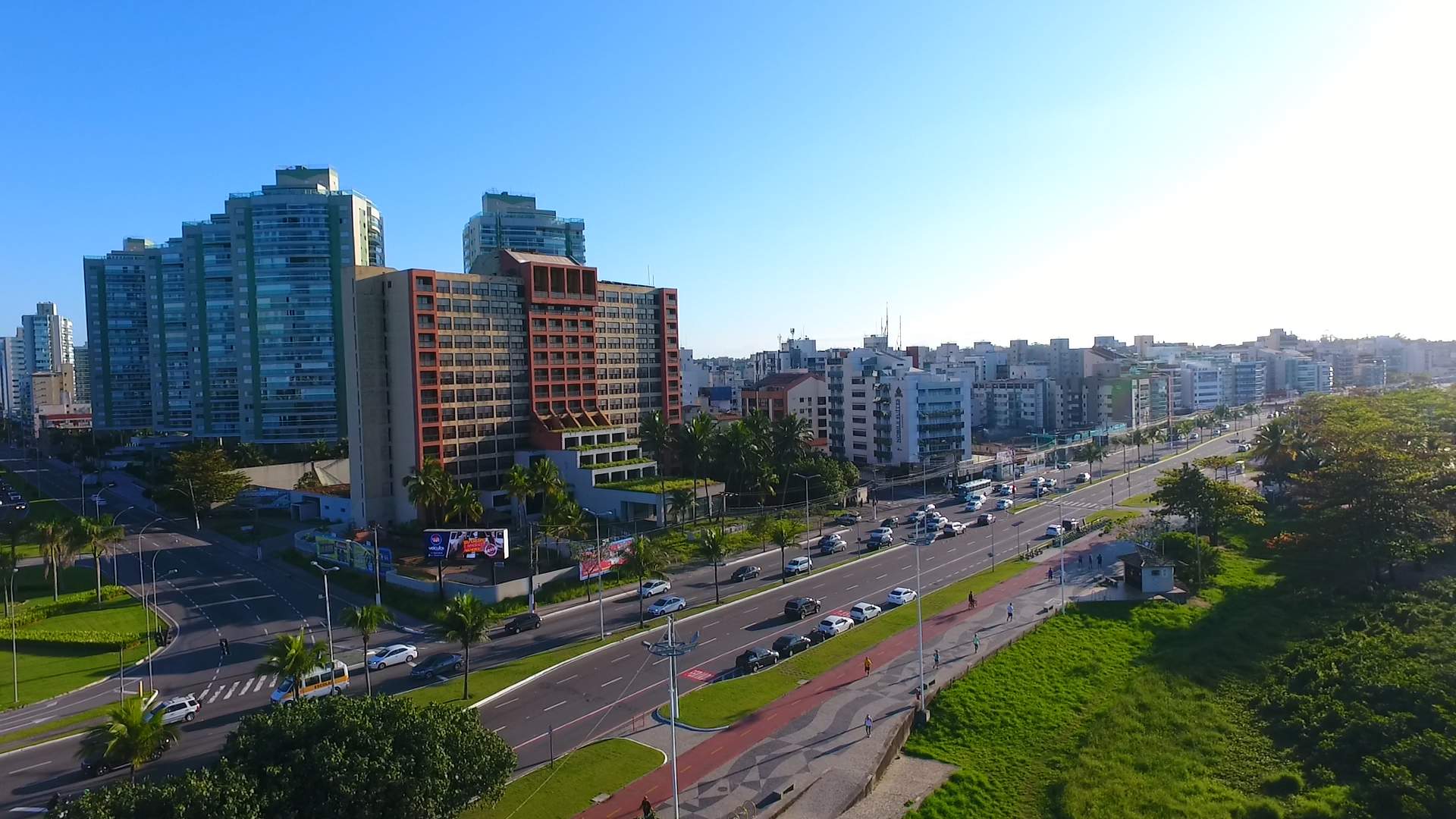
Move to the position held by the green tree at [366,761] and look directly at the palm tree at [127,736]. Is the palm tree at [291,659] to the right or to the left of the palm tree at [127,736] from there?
right

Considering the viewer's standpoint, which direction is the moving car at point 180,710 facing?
facing the viewer and to the left of the viewer

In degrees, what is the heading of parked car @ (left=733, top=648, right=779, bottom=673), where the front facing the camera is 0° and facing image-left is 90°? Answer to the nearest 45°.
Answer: approximately 225°

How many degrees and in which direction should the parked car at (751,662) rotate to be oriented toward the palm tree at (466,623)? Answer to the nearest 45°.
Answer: approximately 135° to its left

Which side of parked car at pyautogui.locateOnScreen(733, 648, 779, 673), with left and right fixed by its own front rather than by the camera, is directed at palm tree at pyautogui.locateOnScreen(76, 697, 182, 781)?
back

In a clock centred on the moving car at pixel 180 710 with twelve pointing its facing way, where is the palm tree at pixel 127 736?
The palm tree is roughly at 11 o'clock from the moving car.

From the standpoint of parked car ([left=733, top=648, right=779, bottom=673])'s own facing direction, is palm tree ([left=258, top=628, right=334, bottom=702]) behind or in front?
behind

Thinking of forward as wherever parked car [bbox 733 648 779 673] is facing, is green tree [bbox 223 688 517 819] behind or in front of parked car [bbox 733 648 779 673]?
behind

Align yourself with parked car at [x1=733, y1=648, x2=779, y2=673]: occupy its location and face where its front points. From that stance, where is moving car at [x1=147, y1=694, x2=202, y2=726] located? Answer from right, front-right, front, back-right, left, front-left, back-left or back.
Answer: back-left

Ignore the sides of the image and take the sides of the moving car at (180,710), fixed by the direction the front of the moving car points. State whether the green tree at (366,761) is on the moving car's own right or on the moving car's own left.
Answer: on the moving car's own left
